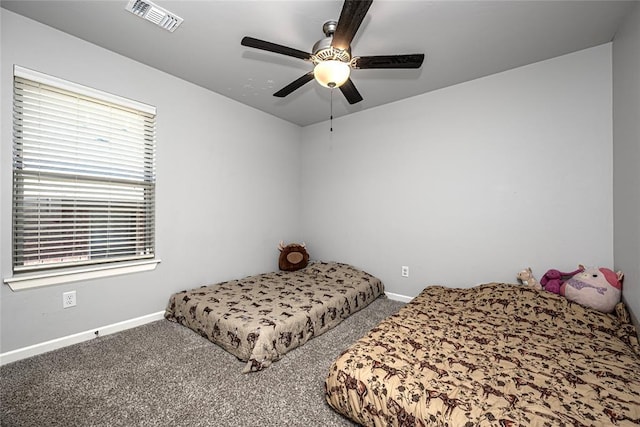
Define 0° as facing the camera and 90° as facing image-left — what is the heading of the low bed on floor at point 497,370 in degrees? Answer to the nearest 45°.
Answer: approximately 45°

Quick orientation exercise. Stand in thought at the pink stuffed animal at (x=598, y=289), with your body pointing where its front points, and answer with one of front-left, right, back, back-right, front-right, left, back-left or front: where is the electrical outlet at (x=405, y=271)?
front-right

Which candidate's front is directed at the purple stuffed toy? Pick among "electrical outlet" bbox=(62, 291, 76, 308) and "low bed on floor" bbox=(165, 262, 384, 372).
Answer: the electrical outlet

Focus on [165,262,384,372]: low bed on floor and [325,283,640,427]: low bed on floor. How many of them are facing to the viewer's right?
0

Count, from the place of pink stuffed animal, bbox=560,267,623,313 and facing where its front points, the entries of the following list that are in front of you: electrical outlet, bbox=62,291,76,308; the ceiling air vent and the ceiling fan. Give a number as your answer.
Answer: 3

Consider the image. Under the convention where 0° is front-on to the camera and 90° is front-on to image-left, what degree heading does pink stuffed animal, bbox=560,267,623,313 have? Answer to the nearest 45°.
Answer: approximately 45°

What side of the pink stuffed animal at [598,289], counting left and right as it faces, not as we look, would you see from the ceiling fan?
front

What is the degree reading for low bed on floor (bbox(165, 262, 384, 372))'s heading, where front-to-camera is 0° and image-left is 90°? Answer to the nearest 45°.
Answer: approximately 45°

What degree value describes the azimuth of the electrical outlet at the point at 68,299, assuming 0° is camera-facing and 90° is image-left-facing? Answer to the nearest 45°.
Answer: approximately 315°
